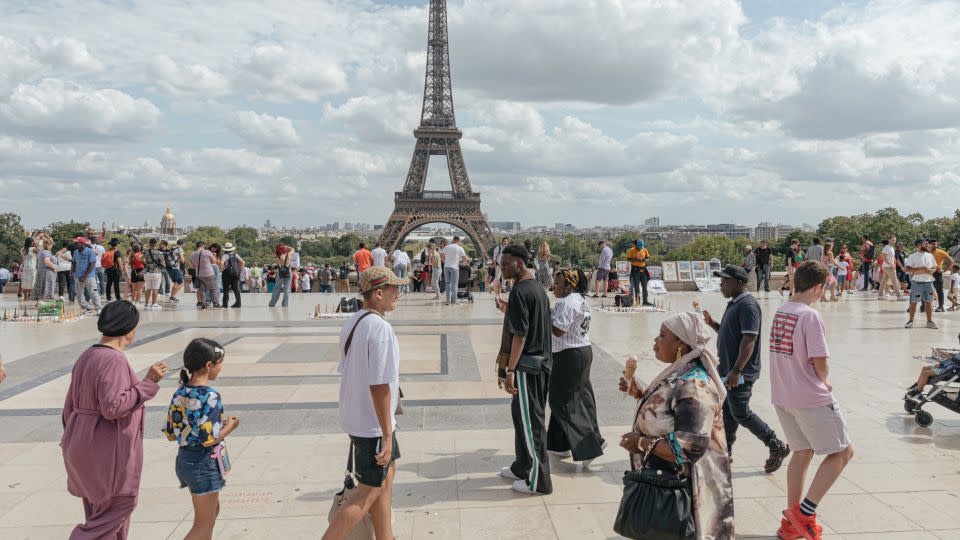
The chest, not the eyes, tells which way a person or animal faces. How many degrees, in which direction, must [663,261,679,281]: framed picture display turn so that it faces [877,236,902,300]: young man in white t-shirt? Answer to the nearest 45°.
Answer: approximately 45° to its left

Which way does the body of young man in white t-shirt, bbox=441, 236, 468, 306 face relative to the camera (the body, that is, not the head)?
away from the camera

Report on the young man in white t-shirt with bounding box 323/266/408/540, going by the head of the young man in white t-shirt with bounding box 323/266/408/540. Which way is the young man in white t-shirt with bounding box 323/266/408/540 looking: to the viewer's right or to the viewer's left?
to the viewer's right

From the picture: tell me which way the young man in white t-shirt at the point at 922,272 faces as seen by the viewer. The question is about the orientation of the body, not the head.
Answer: toward the camera

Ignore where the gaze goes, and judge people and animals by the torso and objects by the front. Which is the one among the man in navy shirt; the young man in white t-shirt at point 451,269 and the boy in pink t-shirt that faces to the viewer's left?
the man in navy shirt

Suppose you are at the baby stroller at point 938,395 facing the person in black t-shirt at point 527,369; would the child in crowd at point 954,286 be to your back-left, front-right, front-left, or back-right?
back-right

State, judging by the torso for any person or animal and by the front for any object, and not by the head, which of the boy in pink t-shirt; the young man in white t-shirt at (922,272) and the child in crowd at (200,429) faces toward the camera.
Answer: the young man in white t-shirt

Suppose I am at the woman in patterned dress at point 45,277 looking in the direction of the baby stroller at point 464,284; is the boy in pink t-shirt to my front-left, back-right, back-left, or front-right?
front-right

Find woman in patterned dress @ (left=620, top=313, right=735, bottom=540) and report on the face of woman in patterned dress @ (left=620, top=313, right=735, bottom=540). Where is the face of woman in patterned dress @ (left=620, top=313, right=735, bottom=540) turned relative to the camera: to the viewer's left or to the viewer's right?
to the viewer's left
